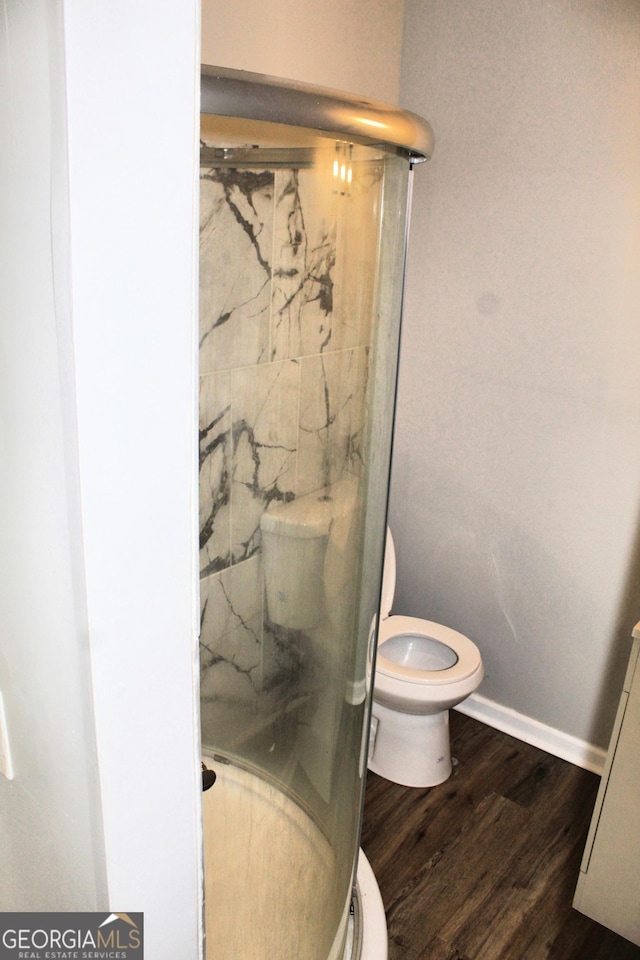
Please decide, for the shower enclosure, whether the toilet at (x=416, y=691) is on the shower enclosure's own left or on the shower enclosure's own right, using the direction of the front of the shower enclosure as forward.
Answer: on the shower enclosure's own left

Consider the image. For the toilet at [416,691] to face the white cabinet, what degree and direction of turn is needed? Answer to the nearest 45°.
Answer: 0° — it already faces it

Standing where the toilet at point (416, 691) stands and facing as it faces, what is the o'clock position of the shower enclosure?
The shower enclosure is roughly at 2 o'clock from the toilet.

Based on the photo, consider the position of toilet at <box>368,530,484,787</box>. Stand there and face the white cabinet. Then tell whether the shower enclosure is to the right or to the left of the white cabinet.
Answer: right

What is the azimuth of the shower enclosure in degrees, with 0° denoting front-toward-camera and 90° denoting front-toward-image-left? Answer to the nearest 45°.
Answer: approximately 315°

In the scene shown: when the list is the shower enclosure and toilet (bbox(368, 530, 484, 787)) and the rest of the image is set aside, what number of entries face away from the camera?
0

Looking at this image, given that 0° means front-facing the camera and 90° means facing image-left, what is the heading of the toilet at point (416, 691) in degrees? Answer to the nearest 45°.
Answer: approximately 315°
